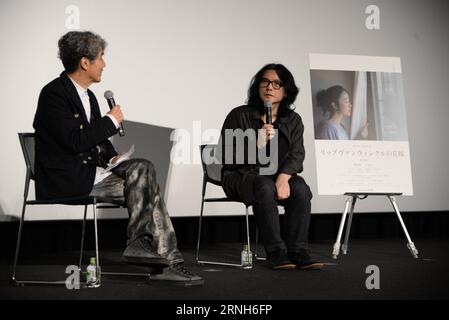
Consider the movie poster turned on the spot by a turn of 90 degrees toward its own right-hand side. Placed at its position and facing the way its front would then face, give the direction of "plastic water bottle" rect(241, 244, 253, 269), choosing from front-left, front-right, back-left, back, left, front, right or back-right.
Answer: front-left

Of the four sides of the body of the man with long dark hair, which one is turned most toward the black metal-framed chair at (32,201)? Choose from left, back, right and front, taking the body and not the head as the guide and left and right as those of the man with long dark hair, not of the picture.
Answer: right

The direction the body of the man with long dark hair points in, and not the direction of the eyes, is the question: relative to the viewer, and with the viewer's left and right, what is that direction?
facing the viewer and to the right of the viewer

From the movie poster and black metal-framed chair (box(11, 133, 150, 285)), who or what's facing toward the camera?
the movie poster

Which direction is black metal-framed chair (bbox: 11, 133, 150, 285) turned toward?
to the viewer's right

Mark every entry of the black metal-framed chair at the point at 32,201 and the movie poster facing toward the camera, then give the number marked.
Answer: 1

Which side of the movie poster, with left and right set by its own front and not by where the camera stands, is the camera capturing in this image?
front

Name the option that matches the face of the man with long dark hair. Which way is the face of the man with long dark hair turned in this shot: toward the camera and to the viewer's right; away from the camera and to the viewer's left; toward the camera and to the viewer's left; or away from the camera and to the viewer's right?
toward the camera and to the viewer's left

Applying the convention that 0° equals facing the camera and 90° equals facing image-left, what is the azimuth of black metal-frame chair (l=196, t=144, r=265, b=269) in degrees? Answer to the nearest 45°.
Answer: approximately 315°

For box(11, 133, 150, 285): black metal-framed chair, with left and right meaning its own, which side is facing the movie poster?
front
